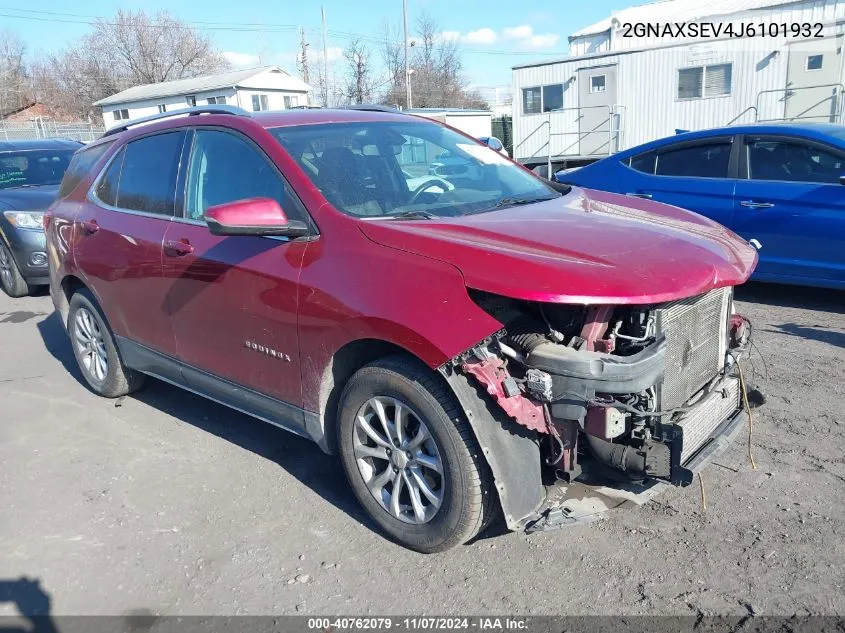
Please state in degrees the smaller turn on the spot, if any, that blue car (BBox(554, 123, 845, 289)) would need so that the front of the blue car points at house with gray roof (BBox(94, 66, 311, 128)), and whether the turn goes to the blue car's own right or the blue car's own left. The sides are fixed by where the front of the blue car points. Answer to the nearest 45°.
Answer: approximately 135° to the blue car's own left

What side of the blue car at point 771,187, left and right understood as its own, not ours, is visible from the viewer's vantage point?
right

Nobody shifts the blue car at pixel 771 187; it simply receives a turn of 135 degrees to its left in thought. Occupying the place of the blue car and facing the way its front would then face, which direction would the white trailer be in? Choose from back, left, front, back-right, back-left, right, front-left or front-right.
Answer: front-right

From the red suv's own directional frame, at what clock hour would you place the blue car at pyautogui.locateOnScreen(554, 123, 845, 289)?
The blue car is roughly at 9 o'clock from the red suv.

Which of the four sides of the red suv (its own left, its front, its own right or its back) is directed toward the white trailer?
left

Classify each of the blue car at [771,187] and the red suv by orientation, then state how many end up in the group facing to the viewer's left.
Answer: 0

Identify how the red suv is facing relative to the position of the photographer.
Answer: facing the viewer and to the right of the viewer

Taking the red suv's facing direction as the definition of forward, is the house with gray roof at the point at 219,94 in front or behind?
behind
